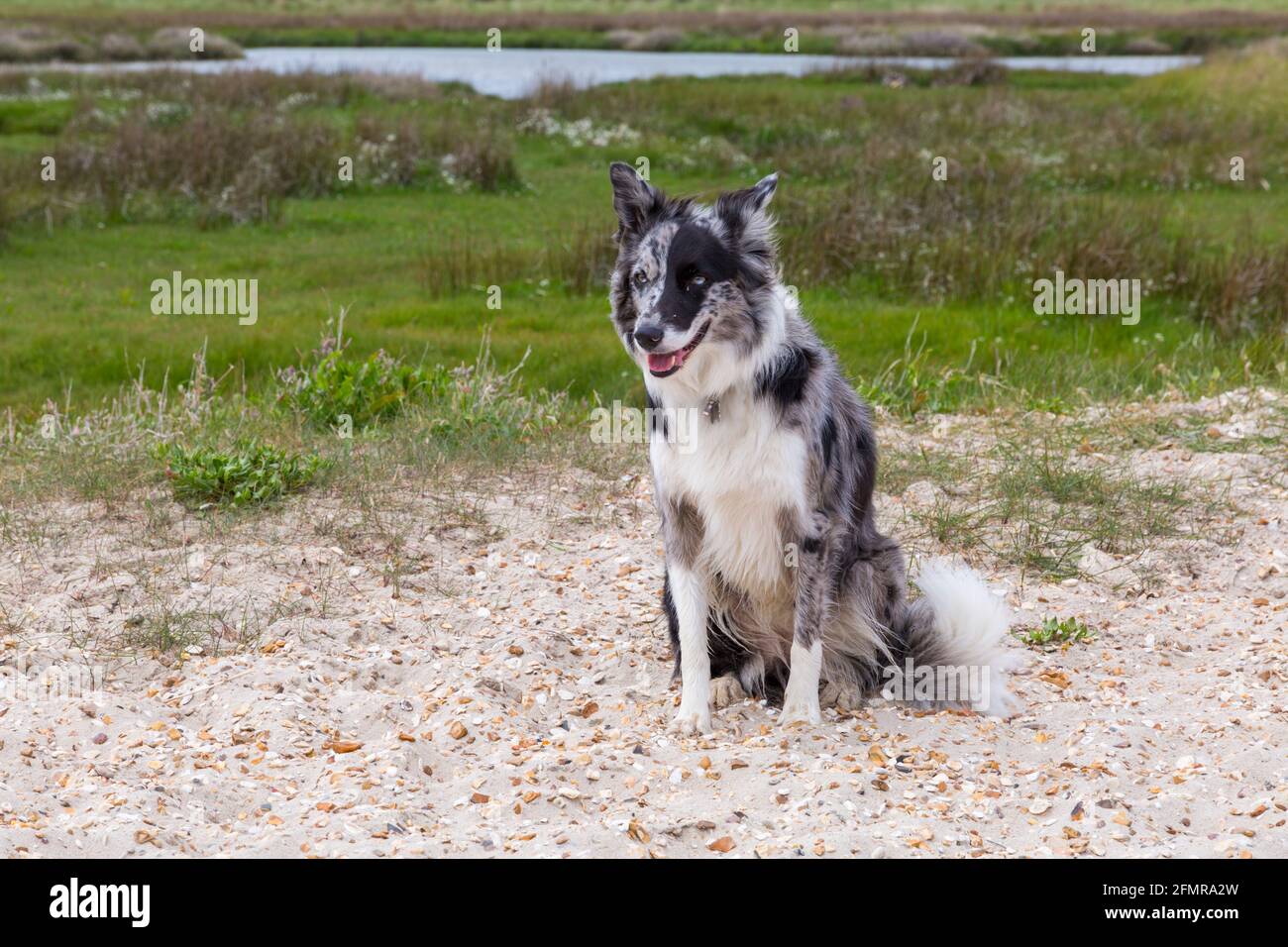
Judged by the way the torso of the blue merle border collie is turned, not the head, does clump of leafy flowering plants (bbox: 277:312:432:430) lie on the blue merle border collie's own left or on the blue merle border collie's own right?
on the blue merle border collie's own right

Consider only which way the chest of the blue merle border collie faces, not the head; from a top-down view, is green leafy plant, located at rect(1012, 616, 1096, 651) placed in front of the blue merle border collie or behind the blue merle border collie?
behind

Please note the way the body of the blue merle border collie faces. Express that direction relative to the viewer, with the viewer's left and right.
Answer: facing the viewer and to the left of the viewer
